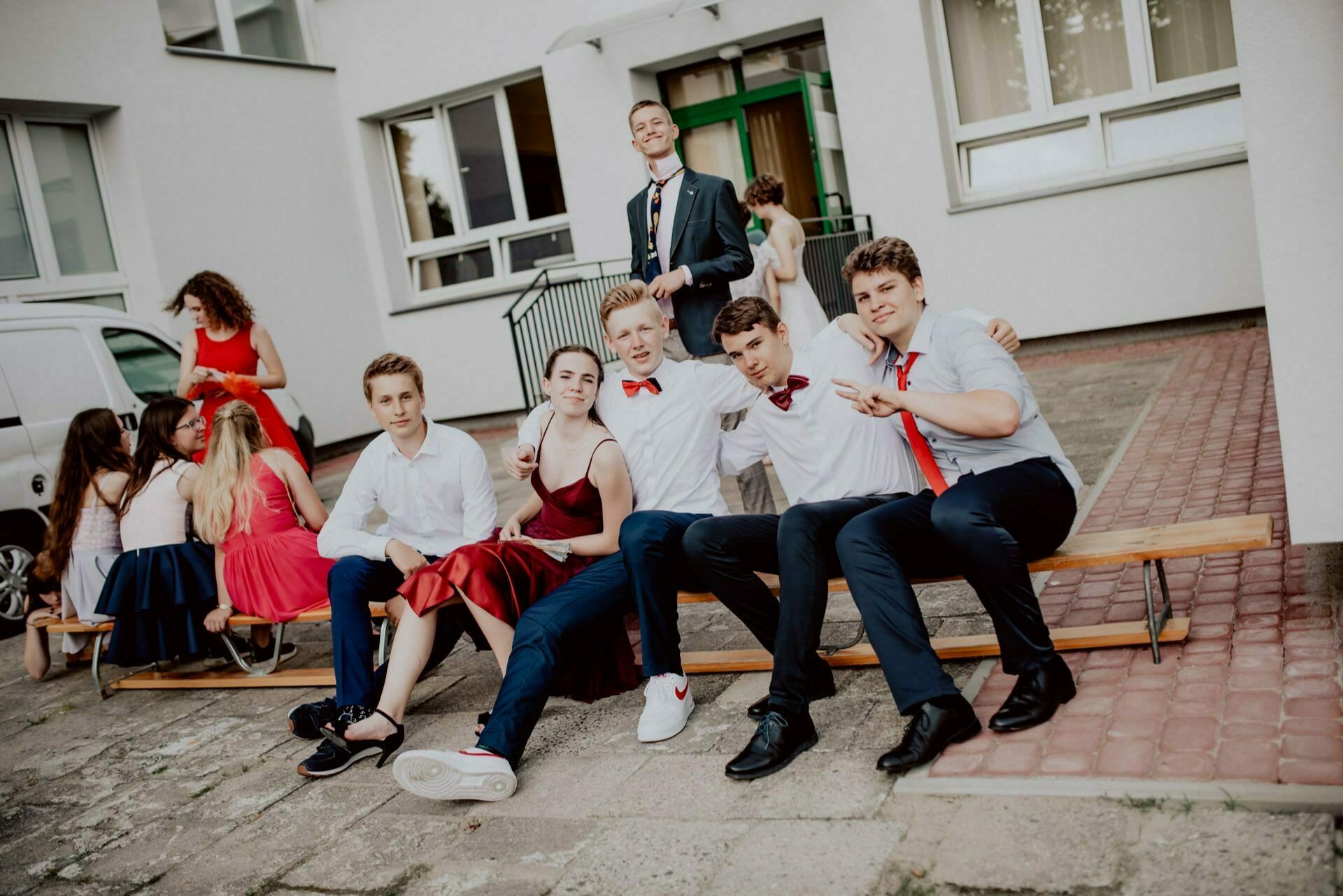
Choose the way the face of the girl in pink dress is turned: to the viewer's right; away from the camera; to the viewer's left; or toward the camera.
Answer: away from the camera

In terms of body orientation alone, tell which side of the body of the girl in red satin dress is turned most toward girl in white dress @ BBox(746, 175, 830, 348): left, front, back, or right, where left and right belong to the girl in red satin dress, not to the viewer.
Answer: back

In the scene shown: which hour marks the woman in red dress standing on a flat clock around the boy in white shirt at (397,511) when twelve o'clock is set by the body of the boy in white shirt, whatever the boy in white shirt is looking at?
The woman in red dress standing is roughly at 4 o'clock from the boy in white shirt.

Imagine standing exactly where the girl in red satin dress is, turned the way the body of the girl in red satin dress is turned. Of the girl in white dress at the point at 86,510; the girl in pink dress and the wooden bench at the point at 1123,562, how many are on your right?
2

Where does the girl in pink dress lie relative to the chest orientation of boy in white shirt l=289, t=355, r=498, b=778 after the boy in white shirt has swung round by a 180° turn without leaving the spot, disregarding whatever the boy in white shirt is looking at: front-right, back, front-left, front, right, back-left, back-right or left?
left

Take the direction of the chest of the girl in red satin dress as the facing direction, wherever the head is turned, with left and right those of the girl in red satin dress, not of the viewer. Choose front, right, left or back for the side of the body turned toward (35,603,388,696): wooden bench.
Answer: right

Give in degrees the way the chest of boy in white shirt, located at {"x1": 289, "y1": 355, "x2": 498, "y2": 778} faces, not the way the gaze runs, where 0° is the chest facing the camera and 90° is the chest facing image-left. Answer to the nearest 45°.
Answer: approximately 45°

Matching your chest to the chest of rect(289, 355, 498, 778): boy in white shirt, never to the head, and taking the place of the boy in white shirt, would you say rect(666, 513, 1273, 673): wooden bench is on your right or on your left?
on your left

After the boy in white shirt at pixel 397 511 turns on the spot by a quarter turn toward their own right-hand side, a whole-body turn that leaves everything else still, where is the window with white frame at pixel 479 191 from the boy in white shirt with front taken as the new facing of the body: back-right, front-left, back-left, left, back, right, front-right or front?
front-right

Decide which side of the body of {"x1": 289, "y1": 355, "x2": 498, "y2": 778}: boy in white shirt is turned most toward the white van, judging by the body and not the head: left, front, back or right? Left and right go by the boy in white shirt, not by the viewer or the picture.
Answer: right

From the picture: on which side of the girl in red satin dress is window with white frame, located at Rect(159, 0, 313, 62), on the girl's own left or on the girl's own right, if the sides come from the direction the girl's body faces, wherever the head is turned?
on the girl's own right
